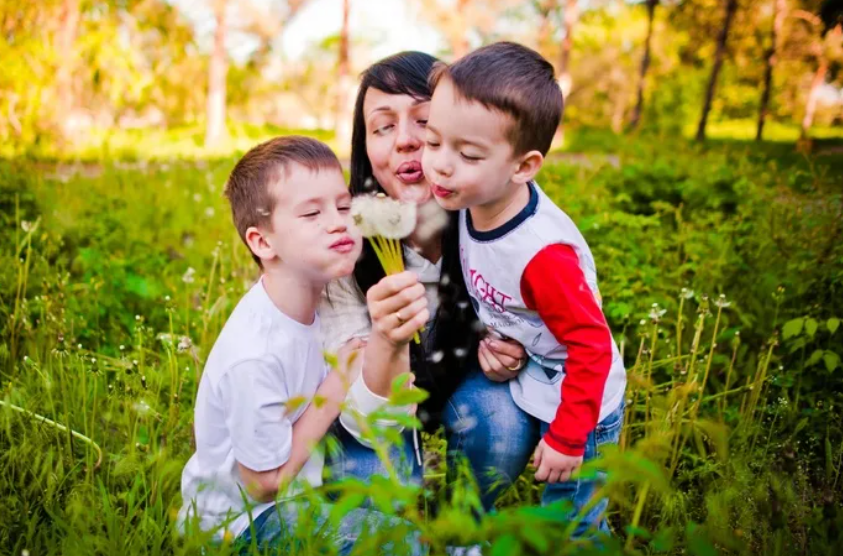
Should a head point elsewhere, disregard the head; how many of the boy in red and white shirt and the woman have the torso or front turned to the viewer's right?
0

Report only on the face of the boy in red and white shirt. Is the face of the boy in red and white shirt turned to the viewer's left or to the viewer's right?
to the viewer's left

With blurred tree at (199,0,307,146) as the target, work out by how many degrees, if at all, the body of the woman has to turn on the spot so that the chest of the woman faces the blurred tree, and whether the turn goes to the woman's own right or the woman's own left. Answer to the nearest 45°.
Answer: approximately 180°

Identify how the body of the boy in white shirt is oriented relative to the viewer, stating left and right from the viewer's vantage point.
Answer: facing the viewer and to the right of the viewer

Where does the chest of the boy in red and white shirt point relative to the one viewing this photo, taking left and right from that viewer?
facing the viewer and to the left of the viewer

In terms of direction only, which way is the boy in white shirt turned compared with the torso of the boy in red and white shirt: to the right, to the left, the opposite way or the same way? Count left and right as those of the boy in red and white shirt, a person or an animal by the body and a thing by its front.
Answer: to the left
